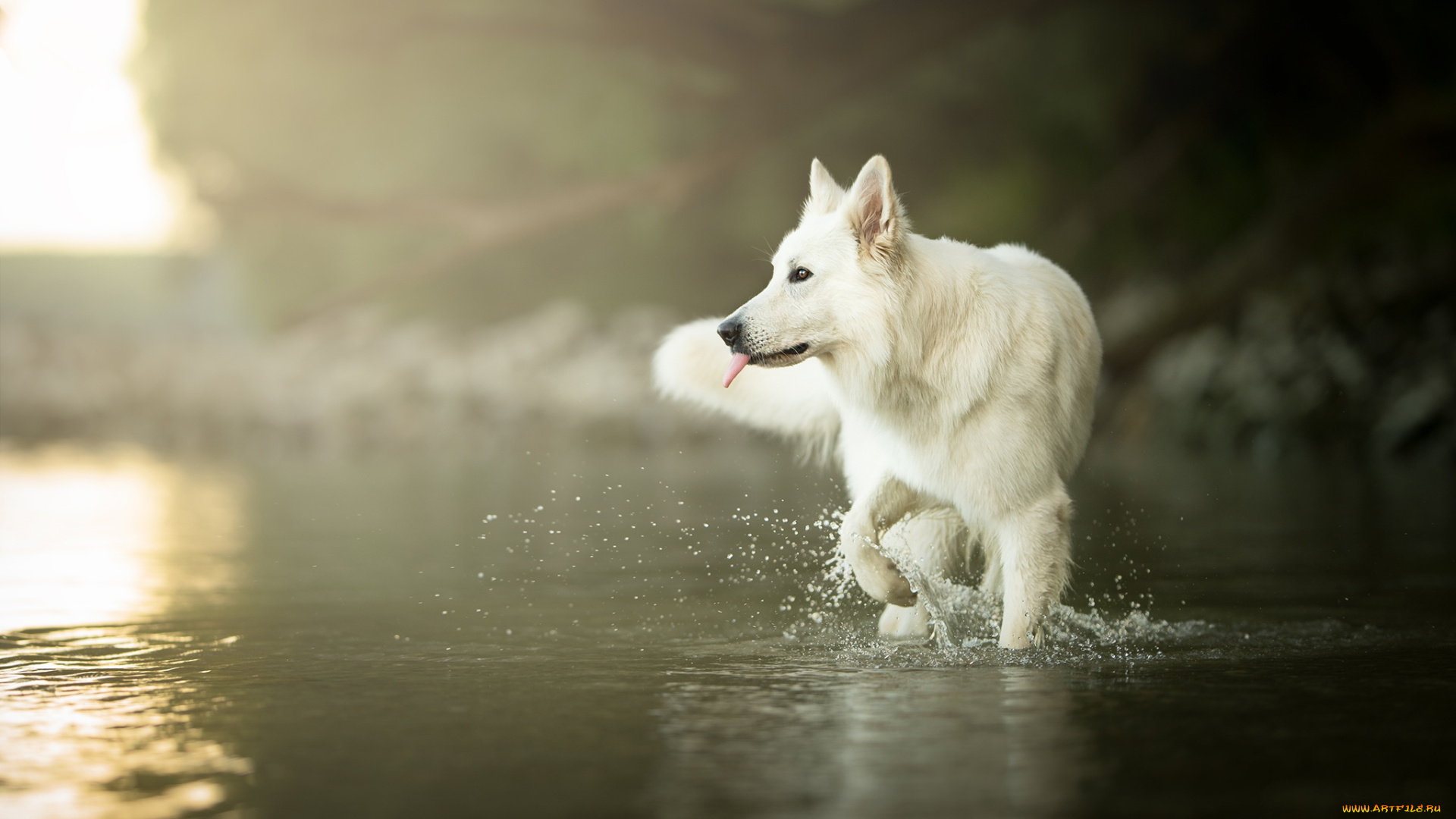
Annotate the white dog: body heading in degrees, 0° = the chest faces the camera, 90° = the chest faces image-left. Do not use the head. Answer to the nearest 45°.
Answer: approximately 45°
